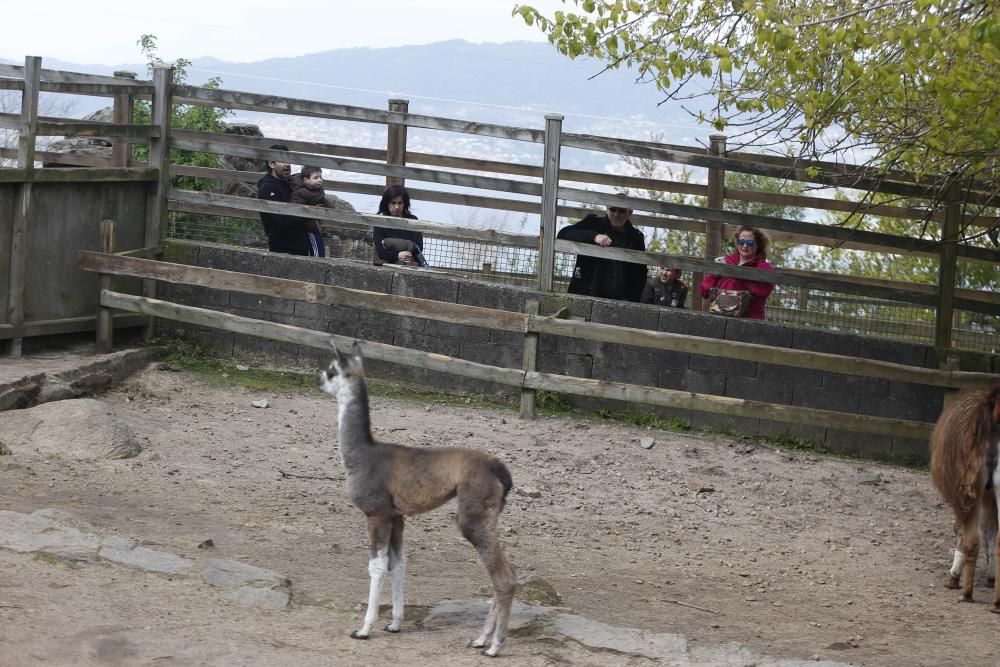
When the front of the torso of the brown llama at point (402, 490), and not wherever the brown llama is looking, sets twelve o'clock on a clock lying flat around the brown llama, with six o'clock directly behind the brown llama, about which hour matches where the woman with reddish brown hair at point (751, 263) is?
The woman with reddish brown hair is roughly at 4 o'clock from the brown llama.

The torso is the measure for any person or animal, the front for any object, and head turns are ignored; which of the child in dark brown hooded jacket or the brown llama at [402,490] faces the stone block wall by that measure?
the child in dark brown hooded jacket

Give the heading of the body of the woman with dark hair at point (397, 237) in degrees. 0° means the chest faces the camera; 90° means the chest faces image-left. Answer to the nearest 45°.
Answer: approximately 0°

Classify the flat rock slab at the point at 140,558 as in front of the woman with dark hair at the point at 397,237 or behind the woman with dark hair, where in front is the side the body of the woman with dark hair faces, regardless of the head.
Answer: in front

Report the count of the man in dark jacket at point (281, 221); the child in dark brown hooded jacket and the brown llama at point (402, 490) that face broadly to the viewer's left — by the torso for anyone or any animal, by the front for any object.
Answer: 1

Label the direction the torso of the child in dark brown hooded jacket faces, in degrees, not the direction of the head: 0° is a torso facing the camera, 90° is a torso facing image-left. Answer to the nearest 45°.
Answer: approximately 315°

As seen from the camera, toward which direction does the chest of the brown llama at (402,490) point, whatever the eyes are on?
to the viewer's left

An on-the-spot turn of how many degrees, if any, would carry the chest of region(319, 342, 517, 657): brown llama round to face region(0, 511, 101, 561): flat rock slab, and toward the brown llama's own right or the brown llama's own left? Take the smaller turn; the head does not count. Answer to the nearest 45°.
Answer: approximately 45° to the brown llama's own right

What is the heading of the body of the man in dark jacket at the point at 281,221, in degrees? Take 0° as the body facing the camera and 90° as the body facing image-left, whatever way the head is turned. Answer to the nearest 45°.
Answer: approximately 315°

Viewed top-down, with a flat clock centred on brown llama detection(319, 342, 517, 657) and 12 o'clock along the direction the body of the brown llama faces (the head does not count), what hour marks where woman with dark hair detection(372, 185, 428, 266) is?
The woman with dark hair is roughly at 3 o'clock from the brown llama.

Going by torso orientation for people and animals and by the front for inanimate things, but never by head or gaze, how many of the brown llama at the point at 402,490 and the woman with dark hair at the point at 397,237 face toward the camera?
1
